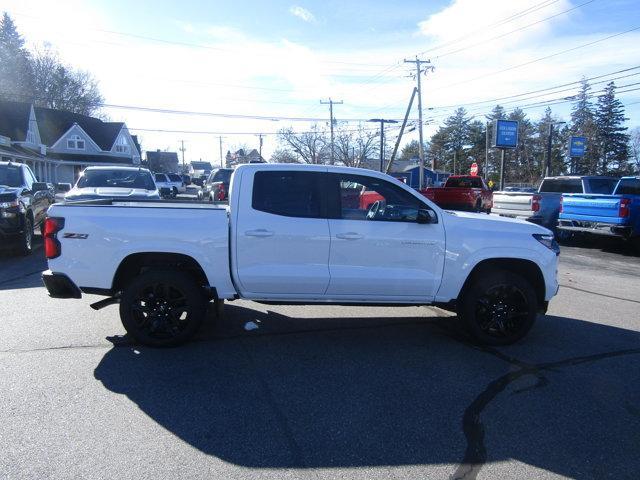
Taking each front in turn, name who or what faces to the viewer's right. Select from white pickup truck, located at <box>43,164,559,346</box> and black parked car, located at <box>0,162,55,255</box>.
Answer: the white pickup truck

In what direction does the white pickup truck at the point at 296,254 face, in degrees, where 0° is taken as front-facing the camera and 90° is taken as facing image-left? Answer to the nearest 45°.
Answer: approximately 270°

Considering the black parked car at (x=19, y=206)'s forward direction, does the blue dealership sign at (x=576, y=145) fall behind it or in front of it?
behind

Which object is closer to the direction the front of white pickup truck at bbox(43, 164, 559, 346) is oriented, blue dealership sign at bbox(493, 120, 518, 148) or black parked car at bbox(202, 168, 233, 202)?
the blue dealership sign

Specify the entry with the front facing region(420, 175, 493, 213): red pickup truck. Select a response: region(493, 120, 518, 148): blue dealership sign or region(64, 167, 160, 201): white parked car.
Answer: the blue dealership sign

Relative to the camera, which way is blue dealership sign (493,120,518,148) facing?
toward the camera

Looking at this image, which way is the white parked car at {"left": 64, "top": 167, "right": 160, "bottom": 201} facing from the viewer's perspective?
toward the camera

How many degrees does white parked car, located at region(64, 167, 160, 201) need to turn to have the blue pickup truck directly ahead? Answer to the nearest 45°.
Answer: approximately 90° to its left

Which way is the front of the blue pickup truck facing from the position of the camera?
facing away from the viewer and to the right of the viewer

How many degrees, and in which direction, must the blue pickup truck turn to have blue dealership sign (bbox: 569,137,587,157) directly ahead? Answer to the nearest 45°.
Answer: approximately 45° to its left

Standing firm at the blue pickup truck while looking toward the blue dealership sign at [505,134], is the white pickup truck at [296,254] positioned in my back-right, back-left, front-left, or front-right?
back-left

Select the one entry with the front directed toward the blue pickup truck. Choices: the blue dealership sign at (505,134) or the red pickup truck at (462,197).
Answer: the blue dealership sign

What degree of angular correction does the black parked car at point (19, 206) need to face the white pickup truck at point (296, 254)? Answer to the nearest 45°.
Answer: approximately 45° to its left

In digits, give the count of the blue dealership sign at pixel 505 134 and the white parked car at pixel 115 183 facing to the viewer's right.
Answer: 0

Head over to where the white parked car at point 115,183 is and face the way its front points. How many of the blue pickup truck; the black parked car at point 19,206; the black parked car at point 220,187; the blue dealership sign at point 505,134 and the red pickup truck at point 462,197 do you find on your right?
1

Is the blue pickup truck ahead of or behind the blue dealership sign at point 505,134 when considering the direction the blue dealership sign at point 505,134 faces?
ahead
